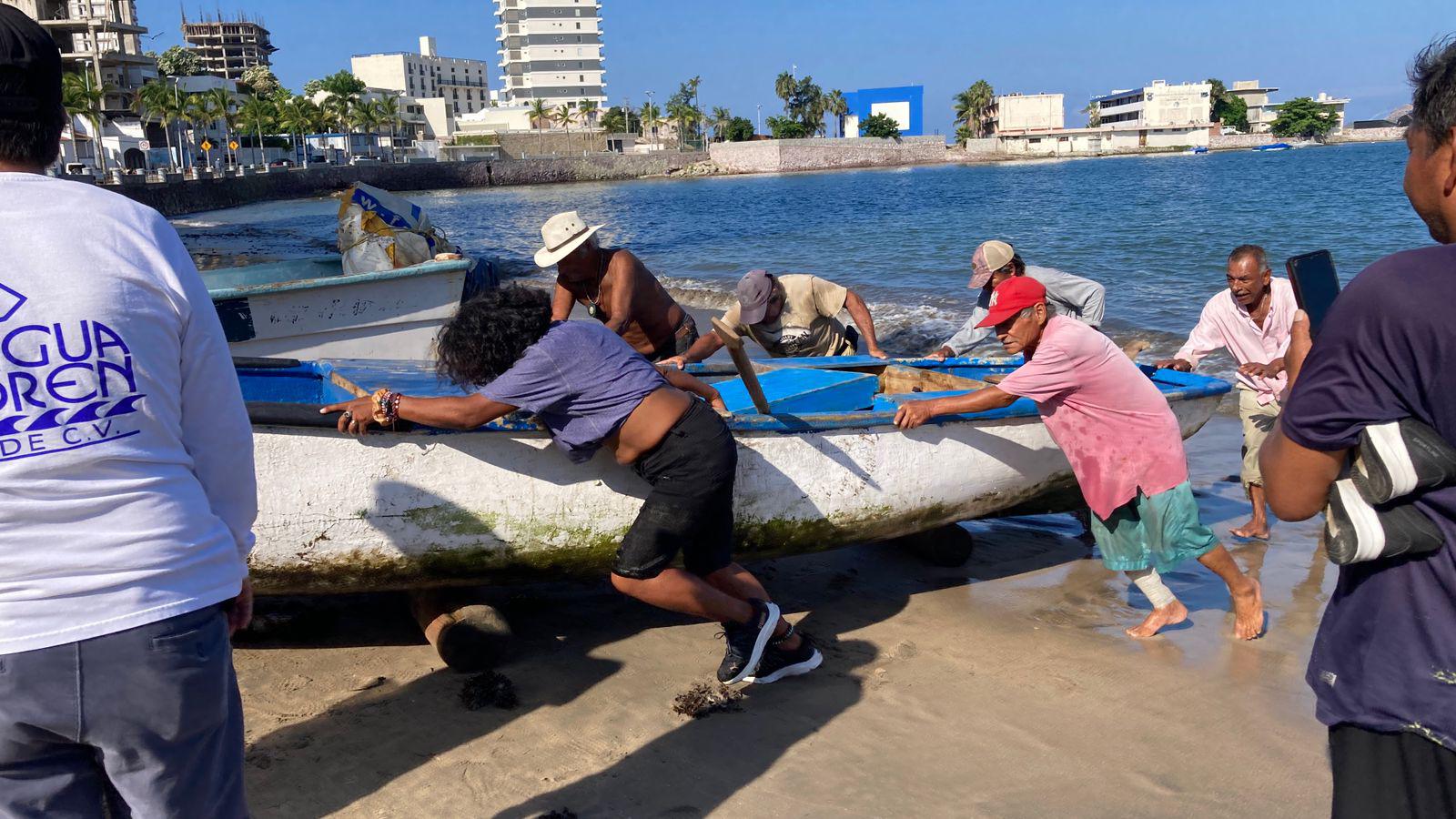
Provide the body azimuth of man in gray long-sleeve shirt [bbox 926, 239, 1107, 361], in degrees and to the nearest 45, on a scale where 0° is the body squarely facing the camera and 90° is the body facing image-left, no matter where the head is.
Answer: approximately 45°

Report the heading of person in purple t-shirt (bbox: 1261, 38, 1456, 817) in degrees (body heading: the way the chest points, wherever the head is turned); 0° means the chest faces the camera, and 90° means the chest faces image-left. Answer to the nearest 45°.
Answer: approximately 135°

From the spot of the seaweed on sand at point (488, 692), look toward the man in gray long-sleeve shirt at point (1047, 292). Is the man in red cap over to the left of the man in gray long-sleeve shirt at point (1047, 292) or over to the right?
right

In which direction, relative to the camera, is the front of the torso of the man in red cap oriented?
to the viewer's left

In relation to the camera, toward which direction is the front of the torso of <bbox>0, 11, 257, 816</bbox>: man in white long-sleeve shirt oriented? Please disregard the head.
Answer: away from the camera

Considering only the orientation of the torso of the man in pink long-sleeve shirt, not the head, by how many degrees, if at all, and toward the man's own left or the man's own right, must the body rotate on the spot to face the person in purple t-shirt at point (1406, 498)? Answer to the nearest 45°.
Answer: approximately 45° to the man's own left
